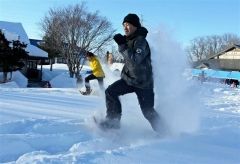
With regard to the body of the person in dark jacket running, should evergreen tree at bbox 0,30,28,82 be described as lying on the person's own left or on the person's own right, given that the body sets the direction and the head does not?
on the person's own right

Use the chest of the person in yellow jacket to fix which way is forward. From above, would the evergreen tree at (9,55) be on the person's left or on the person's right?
on the person's right

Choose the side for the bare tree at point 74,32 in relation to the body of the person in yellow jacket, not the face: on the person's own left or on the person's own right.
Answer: on the person's own right
